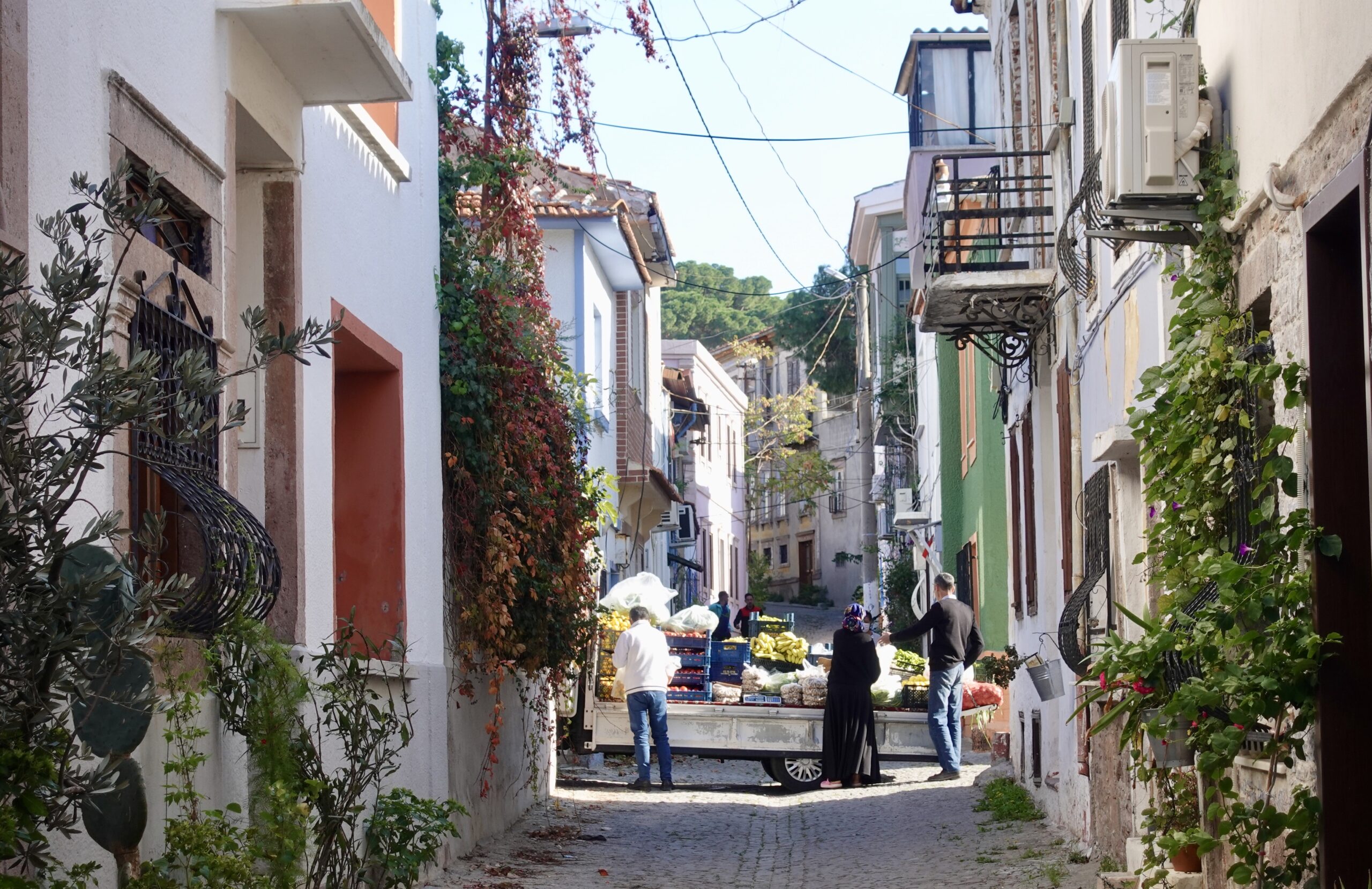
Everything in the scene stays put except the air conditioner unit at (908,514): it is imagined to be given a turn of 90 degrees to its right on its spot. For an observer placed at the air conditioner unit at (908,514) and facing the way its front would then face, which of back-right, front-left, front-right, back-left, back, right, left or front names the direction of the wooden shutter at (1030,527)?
back

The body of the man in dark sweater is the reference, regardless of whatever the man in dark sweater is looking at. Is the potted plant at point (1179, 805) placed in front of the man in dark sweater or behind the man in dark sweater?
behind

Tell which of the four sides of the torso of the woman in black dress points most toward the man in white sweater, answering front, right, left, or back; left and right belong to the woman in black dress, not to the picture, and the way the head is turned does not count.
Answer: left

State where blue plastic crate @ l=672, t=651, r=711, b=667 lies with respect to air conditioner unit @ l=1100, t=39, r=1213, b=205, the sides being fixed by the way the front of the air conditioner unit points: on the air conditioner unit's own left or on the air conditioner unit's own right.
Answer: on the air conditioner unit's own right

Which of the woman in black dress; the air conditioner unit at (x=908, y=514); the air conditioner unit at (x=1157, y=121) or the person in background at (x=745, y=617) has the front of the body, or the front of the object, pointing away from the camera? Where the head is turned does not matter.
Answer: the woman in black dress

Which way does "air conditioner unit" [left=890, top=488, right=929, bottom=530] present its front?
to the viewer's left

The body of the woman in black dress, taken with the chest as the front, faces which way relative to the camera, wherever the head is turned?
away from the camera

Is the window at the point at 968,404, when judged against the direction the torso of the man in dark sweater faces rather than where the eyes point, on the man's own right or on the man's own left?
on the man's own right

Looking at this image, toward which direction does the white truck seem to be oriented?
to the viewer's left

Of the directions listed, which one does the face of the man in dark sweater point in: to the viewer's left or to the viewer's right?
to the viewer's left

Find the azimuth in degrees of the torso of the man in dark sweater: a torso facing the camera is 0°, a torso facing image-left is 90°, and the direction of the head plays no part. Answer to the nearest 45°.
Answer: approximately 135°

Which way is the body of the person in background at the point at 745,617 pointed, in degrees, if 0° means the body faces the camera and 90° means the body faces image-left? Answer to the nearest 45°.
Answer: approximately 0°

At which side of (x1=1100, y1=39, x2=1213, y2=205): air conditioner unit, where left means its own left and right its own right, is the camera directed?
left
